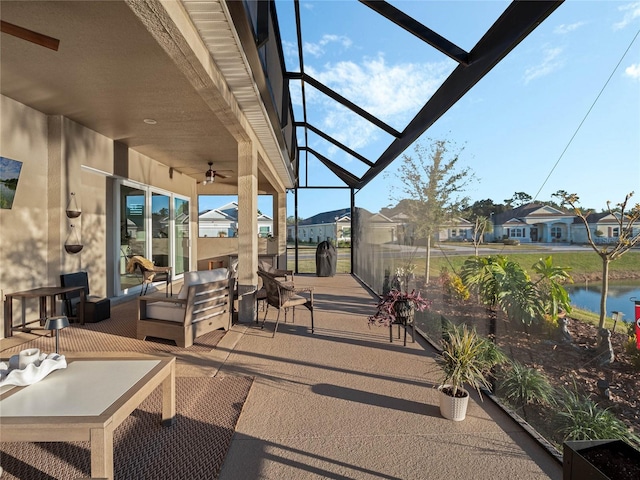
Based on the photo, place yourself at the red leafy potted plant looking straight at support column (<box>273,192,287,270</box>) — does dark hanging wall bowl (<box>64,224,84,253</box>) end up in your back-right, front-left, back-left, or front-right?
front-left

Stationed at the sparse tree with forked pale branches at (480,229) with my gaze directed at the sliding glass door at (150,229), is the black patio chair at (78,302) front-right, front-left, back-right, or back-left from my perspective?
front-left
